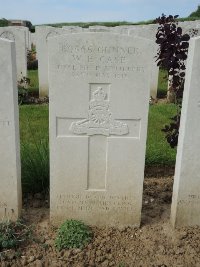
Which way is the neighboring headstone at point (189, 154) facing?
toward the camera

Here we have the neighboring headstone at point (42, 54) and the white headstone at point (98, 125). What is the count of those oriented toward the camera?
2

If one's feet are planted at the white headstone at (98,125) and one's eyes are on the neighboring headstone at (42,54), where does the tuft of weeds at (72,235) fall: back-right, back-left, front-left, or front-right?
back-left

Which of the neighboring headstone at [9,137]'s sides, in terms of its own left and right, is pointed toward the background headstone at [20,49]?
back

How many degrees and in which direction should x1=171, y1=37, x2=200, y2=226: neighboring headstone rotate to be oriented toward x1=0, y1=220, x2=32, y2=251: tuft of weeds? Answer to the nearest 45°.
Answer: approximately 90° to its right

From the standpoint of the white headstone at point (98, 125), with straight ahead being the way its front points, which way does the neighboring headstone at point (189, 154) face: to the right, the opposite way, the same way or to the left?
the same way

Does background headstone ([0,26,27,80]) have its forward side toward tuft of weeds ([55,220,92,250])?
yes

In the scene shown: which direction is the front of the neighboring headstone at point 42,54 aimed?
toward the camera

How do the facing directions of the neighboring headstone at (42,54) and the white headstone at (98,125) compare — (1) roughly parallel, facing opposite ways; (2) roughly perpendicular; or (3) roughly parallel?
roughly parallel

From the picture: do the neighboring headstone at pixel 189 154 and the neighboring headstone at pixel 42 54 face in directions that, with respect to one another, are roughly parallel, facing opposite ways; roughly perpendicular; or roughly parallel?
roughly parallel

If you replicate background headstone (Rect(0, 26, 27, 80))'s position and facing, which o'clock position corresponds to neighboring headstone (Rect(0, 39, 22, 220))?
neighboring headstone (Rect(0, 39, 22, 220)) is roughly at 12 o'clock from background headstone (Rect(0, 26, 27, 80)).

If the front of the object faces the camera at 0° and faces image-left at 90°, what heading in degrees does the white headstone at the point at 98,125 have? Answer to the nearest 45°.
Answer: approximately 0°

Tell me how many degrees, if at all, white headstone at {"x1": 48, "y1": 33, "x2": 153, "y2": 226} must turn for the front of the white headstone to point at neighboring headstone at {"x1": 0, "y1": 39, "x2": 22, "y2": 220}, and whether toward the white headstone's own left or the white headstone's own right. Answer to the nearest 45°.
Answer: approximately 90° to the white headstone's own right

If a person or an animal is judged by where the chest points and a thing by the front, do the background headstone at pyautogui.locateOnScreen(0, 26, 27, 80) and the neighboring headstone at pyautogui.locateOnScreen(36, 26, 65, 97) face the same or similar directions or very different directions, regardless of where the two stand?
same or similar directions

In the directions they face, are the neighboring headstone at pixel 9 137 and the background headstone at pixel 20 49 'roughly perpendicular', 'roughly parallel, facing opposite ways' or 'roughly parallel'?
roughly parallel

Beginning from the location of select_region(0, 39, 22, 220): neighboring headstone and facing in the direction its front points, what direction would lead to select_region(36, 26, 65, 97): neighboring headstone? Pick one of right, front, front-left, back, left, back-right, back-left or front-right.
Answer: back

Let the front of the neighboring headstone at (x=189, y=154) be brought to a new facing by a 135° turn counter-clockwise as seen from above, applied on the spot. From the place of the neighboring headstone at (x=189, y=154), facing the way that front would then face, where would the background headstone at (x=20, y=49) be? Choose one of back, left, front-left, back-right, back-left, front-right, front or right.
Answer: left

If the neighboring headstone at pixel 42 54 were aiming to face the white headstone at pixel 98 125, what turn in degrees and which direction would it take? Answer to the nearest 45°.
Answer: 0° — it already faces it

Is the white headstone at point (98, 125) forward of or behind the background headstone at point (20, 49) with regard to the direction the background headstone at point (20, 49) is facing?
forward
